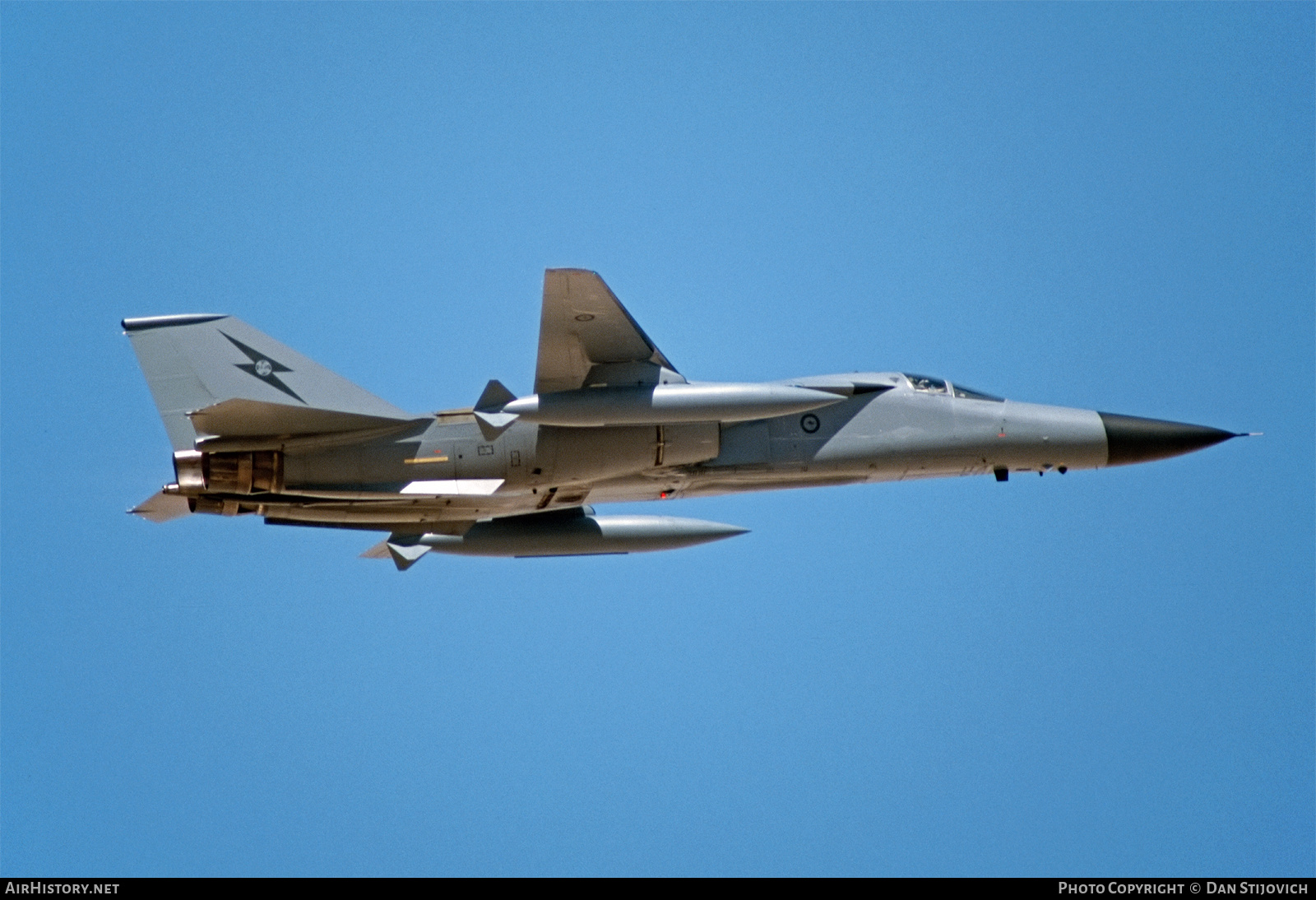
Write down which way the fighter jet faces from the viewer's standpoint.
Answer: facing to the right of the viewer
